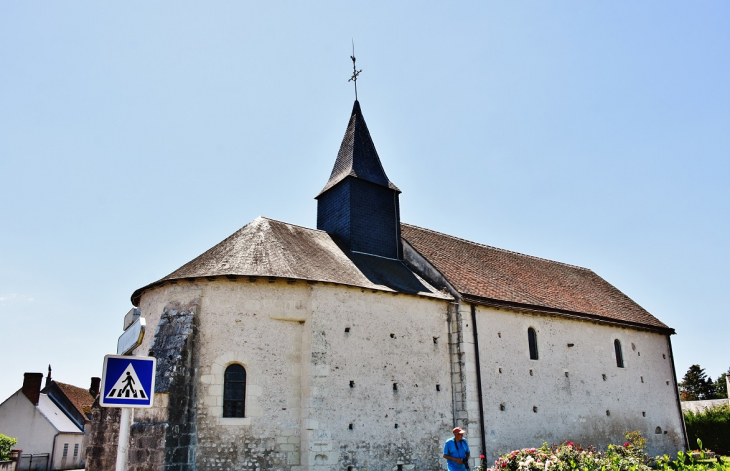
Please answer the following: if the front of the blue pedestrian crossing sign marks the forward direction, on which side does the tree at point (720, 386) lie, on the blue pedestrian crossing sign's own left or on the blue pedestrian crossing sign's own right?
on the blue pedestrian crossing sign's own left

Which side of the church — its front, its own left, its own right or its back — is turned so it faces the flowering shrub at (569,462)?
right

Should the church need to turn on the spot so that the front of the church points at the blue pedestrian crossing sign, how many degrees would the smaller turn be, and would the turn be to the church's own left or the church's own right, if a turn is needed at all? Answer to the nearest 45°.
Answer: approximately 135° to the church's own right

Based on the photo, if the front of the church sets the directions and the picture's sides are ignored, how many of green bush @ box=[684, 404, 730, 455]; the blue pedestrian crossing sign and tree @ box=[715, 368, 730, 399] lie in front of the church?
2

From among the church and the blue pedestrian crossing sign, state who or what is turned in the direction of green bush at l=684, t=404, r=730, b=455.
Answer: the church

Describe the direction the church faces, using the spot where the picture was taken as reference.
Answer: facing away from the viewer and to the right of the viewer

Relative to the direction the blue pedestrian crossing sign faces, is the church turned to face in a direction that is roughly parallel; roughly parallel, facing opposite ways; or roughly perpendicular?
roughly perpendicular

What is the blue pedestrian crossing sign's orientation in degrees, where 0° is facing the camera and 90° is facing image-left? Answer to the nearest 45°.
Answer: approximately 0°

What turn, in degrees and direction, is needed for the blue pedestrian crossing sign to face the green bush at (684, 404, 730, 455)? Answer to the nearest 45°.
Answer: approximately 135° to its left

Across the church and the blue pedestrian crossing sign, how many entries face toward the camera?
1
